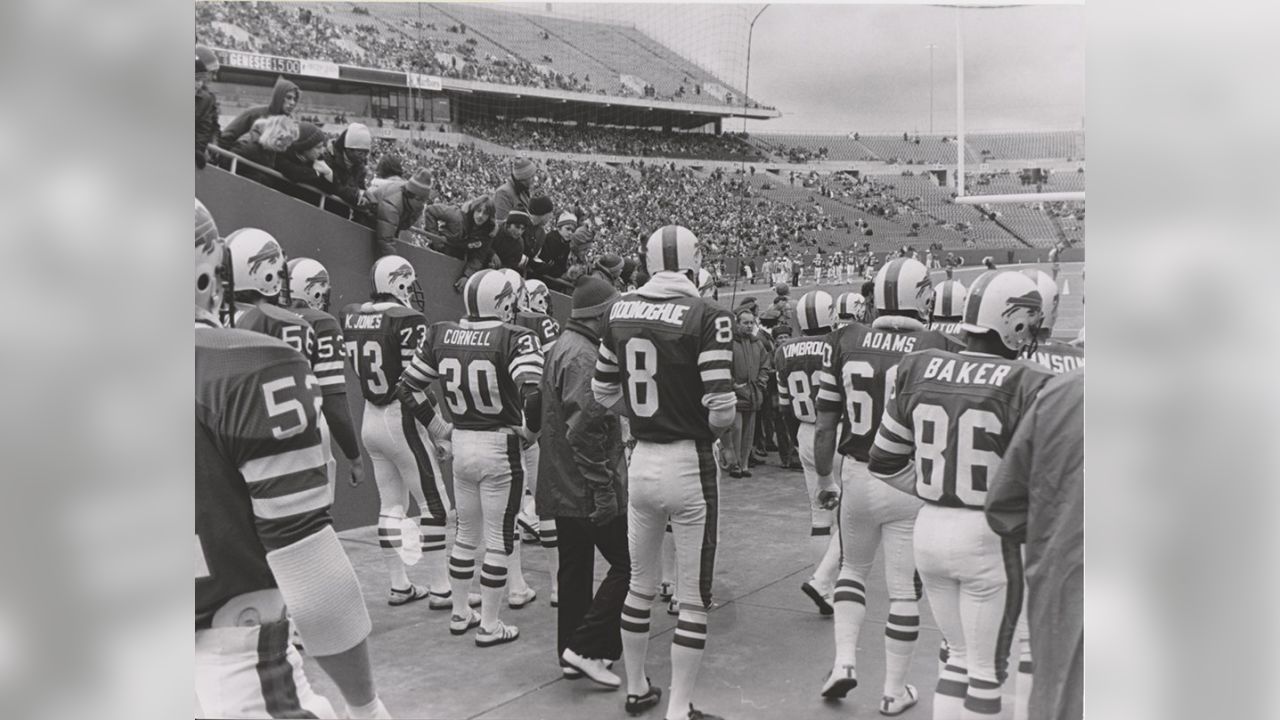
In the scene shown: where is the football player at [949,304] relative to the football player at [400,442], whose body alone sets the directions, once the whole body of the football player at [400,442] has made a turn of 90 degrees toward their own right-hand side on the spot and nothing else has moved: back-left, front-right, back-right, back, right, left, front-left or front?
front

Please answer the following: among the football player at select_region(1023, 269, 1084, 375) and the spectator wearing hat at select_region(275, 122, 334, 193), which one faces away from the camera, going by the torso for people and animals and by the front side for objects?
the football player

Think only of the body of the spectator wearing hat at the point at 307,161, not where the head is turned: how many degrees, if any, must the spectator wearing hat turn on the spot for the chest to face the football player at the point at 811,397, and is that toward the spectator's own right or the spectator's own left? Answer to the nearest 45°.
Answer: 0° — they already face them

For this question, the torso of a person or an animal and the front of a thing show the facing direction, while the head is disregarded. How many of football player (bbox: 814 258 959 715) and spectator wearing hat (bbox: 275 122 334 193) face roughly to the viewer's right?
1

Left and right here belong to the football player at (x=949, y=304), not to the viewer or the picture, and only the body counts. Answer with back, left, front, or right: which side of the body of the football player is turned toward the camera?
back

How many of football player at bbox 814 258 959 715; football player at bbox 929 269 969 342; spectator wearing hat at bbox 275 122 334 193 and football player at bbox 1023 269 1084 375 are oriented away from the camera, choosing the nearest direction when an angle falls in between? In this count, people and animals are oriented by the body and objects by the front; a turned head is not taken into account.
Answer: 3

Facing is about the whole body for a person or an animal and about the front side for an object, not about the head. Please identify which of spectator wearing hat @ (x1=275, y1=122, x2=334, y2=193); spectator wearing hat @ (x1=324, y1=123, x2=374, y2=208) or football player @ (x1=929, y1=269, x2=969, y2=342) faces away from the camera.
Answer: the football player

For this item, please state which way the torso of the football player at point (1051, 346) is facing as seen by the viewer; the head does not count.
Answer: away from the camera

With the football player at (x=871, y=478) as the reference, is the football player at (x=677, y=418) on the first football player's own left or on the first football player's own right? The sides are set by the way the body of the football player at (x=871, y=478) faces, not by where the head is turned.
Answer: on the first football player's own left
